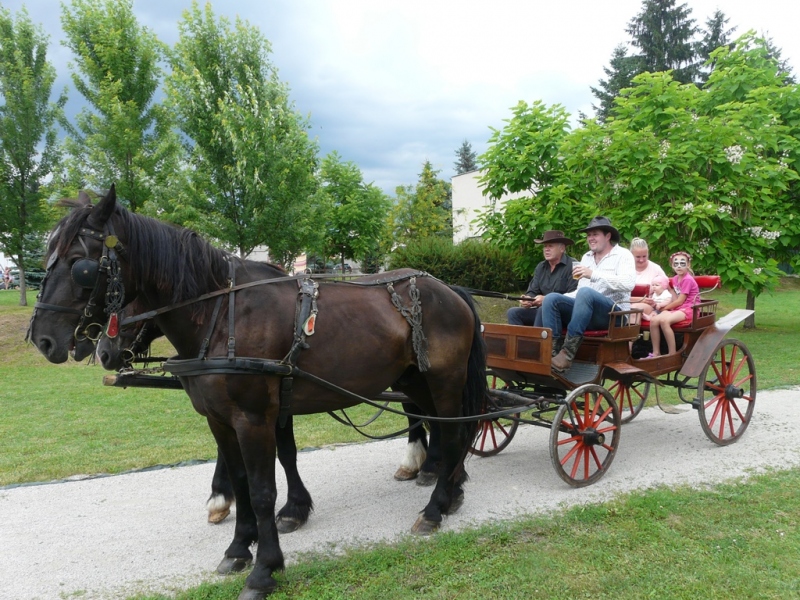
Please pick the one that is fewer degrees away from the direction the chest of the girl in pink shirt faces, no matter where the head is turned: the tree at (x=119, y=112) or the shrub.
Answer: the tree

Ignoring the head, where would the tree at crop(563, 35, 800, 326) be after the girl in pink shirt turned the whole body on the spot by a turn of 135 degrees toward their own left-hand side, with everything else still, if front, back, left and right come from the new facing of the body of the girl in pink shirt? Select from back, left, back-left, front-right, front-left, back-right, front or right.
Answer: left

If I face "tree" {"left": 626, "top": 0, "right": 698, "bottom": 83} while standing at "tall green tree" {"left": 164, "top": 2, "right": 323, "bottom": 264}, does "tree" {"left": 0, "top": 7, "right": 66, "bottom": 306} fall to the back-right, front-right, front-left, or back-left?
back-left

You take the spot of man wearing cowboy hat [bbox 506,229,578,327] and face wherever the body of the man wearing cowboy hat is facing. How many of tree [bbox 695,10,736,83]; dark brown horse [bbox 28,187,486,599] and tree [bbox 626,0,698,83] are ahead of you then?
1

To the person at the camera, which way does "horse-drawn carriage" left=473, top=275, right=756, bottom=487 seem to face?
facing the viewer and to the left of the viewer

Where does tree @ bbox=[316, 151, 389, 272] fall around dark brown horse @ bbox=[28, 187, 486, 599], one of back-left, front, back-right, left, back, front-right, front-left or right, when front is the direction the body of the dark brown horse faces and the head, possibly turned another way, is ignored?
back-right

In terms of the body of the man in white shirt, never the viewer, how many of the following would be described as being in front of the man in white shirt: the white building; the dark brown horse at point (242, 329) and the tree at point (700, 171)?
1

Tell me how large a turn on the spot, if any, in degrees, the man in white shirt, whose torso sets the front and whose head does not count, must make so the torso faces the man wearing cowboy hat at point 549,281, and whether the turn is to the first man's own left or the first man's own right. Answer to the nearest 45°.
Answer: approximately 90° to the first man's own right

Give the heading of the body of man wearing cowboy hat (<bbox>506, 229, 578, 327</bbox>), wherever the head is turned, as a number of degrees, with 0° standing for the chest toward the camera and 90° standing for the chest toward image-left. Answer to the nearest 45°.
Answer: approximately 45°

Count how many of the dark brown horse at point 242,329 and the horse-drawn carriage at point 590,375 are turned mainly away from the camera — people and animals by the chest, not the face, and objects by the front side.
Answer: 0

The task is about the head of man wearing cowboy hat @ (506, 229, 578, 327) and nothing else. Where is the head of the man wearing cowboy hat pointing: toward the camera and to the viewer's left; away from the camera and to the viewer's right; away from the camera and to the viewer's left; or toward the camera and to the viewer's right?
toward the camera and to the viewer's left

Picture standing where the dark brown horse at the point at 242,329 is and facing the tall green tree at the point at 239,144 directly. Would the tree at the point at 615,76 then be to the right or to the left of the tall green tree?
right

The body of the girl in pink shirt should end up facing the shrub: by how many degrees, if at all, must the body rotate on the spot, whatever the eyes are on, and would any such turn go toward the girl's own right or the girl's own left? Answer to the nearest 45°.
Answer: approximately 90° to the girl's own right
